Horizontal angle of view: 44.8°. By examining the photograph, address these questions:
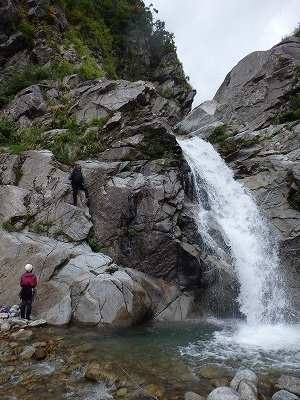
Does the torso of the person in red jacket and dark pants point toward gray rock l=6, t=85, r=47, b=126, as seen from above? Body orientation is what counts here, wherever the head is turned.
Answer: yes

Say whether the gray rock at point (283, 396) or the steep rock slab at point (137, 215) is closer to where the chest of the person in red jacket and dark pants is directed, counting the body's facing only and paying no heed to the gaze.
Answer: the steep rock slab

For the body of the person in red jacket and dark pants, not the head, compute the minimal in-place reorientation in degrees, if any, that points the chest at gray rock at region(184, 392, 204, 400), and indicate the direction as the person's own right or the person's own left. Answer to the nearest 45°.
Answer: approximately 135° to the person's own right

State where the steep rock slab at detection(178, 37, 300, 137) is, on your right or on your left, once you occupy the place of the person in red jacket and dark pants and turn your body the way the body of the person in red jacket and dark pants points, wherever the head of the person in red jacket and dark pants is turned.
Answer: on your right

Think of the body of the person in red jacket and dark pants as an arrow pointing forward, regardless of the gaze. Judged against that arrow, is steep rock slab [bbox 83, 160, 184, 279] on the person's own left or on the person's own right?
on the person's own right

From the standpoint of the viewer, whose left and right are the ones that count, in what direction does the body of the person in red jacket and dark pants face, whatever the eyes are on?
facing away from the viewer

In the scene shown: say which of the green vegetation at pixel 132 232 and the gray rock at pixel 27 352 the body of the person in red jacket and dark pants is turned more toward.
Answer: the green vegetation

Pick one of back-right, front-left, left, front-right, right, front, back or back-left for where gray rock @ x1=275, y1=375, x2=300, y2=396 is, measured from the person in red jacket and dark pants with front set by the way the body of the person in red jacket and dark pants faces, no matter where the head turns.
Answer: back-right

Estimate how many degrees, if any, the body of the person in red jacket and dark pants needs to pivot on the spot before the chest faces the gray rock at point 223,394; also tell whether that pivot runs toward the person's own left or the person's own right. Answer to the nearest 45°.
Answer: approximately 135° to the person's own right

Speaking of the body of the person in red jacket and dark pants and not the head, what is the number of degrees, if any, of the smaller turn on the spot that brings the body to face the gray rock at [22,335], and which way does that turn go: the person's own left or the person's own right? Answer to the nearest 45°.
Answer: approximately 180°

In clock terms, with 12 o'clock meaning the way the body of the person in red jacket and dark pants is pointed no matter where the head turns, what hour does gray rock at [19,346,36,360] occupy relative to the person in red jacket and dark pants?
The gray rock is roughly at 6 o'clock from the person in red jacket and dark pants.

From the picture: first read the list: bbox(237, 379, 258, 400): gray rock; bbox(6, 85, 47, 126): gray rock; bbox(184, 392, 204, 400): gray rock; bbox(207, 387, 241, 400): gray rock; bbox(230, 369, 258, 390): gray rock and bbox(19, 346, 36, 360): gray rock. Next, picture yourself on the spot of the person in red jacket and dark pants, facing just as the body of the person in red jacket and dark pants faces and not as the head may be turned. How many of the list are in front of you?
1

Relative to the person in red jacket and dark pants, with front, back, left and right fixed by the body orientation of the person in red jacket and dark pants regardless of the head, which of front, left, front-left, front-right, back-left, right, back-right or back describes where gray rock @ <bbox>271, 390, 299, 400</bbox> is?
back-right
